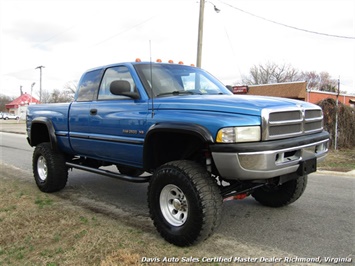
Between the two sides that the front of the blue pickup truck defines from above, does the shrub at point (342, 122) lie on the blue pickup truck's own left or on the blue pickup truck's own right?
on the blue pickup truck's own left

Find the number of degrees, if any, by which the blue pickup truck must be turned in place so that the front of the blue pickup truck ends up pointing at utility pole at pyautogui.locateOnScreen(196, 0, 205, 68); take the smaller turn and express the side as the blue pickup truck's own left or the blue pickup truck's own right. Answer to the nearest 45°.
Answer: approximately 135° to the blue pickup truck's own left

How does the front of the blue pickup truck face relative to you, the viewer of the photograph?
facing the viewer and to the right of the viewer

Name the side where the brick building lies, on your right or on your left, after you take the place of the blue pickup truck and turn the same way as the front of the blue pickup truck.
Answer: on your left
